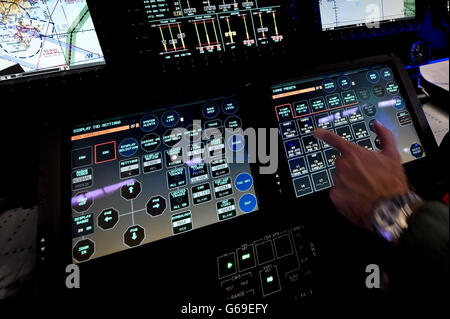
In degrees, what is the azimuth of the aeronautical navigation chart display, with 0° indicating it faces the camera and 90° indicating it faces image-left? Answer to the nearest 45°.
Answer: approximately 0°

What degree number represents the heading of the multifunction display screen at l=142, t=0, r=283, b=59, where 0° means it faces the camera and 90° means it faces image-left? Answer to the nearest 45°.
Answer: approximately 0°

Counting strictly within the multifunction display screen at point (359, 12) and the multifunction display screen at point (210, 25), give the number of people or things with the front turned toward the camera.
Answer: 2

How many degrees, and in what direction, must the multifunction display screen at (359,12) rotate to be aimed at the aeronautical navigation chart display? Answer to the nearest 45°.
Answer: approximately 45° to its right
